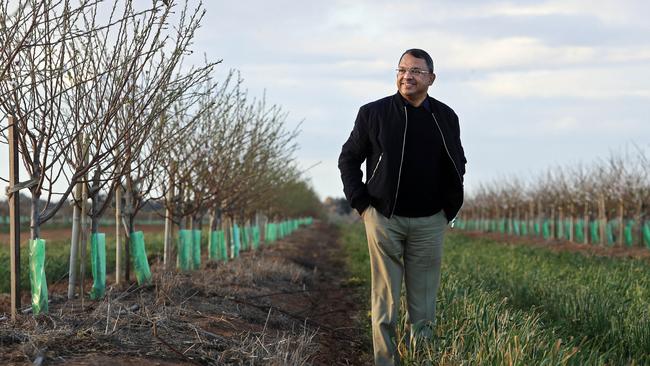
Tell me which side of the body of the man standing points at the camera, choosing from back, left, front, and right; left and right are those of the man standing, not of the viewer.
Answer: front

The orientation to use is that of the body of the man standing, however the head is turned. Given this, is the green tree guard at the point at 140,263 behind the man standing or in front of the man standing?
behind

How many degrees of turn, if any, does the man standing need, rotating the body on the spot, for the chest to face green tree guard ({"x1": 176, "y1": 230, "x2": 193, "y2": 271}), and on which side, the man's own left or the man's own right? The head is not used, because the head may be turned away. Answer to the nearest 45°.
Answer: approximately 135° to the man's own right

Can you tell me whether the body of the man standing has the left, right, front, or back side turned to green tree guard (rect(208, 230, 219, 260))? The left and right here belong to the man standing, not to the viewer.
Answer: back

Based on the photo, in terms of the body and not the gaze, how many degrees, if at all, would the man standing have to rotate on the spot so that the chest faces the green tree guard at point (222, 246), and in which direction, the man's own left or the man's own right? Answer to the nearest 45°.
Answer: approximately 180°

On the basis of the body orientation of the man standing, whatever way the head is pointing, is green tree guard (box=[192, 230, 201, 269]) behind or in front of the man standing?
behind

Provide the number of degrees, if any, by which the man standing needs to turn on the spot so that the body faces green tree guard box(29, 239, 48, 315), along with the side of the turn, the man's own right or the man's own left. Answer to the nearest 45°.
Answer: approximately 90° to the man's own right

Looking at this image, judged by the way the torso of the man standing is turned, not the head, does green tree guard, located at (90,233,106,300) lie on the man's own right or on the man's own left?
on the man's own right
